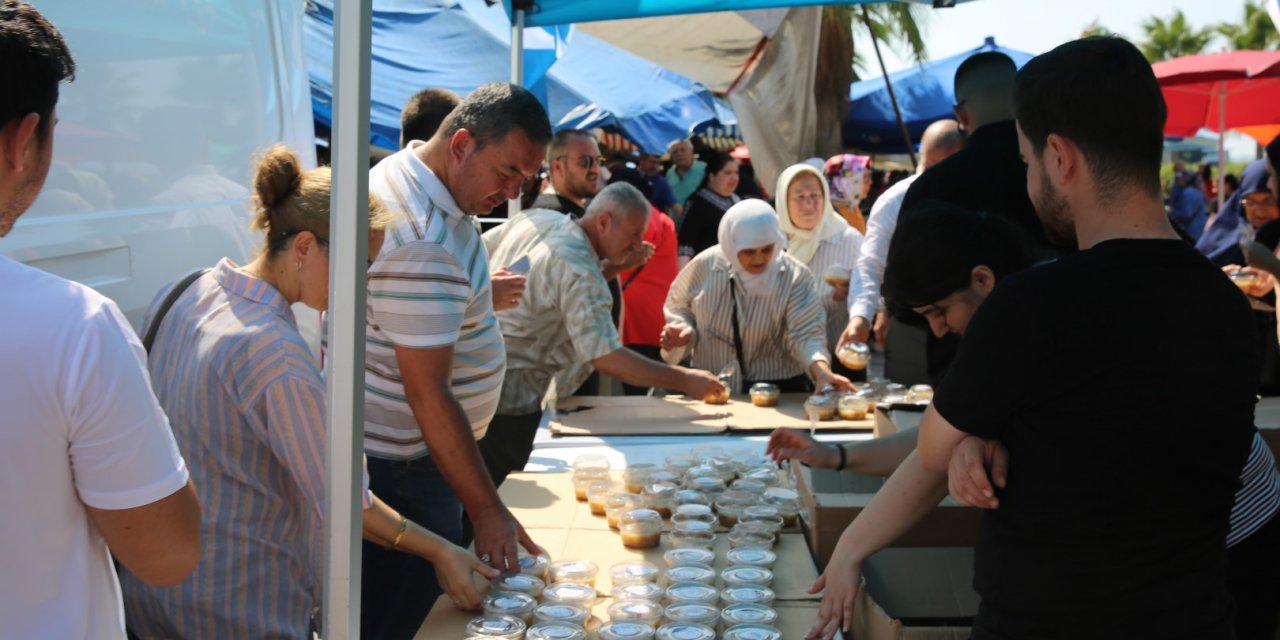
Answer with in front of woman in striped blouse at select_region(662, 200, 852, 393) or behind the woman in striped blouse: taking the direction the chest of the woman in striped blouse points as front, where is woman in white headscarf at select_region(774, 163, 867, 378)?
behind

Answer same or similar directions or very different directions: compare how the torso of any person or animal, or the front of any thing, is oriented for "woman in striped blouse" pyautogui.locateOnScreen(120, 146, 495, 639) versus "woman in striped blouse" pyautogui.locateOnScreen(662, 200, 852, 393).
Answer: very different directions

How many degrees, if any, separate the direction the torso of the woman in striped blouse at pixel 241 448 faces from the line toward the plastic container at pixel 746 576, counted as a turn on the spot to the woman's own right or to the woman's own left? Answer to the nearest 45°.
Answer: approximately 45° to the woman's own right

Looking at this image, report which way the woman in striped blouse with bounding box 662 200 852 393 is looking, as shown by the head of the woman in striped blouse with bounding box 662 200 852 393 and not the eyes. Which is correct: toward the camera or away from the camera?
toward the camera

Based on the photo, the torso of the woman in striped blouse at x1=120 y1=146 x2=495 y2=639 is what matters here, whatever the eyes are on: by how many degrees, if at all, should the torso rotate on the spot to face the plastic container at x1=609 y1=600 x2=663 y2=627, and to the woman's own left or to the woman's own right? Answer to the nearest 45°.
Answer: approximately 45° to the woman's own right

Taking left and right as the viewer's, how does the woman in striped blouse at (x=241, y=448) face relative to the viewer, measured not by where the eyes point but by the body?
facing away from the viewer and to the right of the viewer

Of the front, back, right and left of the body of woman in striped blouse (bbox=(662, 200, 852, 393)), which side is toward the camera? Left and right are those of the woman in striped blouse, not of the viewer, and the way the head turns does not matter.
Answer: front

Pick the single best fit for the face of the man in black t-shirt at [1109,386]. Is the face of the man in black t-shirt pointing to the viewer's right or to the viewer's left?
to the viewer's left

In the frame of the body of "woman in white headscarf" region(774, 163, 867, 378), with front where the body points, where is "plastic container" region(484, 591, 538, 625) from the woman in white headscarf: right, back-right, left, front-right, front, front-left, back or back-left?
front

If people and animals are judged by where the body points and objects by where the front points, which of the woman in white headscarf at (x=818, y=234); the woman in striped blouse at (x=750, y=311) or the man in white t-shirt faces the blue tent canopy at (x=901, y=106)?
the man in white t-shirt

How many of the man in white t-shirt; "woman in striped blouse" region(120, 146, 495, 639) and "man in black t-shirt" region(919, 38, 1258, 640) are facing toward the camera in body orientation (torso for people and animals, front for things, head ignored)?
0

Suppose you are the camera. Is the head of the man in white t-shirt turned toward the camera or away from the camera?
away from the camera

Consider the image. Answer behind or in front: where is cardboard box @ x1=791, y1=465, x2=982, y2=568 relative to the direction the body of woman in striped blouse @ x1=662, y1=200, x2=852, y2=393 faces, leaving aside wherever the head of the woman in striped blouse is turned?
in front

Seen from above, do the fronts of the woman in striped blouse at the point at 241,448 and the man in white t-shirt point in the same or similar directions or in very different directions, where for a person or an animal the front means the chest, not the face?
same or similar directions

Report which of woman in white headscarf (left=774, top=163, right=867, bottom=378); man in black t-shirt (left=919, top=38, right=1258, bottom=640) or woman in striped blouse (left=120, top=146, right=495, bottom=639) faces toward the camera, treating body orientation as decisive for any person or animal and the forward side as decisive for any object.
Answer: the woman in white headscarf

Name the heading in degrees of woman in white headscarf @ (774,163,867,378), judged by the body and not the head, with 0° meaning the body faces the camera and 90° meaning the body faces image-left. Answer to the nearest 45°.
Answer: approximately 0°

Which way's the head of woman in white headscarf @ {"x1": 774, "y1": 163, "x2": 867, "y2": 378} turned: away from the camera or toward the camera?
toward the camera

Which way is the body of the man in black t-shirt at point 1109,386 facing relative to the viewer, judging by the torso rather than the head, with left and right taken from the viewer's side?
facing away from the viewer and to the left of the viewer
